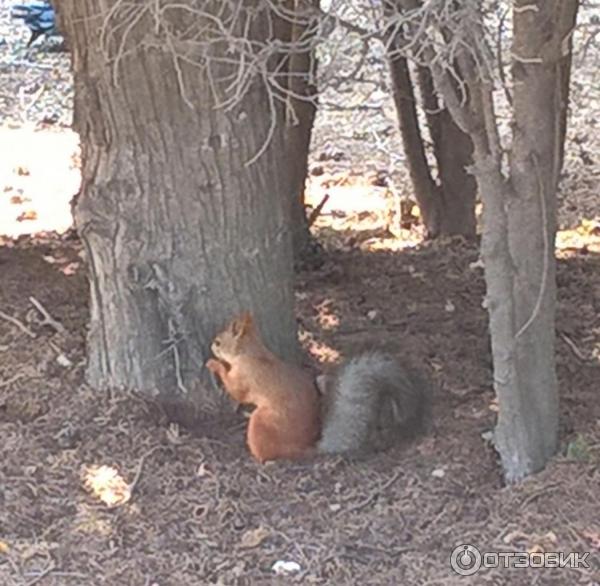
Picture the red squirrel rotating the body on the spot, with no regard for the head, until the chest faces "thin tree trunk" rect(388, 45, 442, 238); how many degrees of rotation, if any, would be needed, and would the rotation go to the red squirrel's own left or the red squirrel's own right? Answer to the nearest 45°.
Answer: approximately 90° to the red squirrel's own right

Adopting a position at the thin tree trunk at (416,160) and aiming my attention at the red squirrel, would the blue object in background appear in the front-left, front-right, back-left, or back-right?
back-right

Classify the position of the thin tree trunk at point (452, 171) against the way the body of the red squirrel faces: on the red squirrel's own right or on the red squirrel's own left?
on the red squirrel's own right

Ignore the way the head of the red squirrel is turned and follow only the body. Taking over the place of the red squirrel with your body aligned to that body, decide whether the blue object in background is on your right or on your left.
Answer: on your right

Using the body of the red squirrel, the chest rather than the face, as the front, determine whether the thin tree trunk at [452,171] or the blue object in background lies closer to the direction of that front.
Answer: the blue object in background

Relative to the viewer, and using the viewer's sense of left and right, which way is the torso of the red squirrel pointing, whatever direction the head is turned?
facing to the left of the viewer

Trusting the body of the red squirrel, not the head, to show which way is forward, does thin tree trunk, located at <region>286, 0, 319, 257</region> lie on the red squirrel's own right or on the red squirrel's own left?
on the red squirrel's own right
